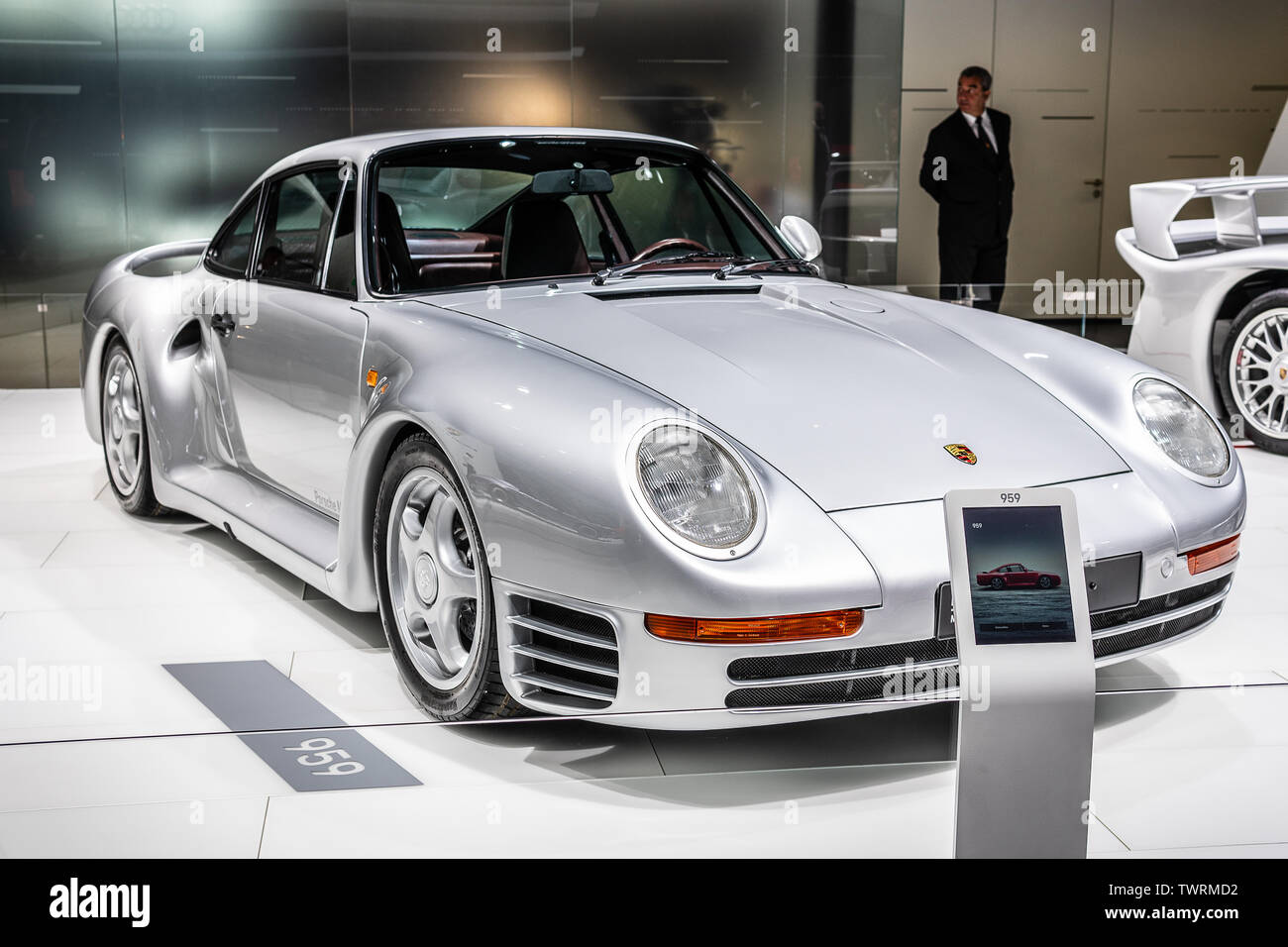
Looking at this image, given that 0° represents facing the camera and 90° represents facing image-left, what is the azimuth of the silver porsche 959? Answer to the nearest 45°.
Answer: approximately 315°

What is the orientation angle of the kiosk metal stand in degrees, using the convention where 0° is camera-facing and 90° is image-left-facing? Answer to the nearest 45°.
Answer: approximately 0°

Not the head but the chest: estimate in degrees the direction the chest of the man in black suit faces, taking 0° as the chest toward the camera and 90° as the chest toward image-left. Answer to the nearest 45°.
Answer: approximately 315°

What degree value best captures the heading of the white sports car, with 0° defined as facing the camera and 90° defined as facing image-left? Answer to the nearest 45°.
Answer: approximately 315°

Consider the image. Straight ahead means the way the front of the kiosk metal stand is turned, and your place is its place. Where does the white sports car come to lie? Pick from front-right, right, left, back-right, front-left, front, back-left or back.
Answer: back

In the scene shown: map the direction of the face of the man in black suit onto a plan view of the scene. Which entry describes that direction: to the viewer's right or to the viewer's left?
to the viewer's left

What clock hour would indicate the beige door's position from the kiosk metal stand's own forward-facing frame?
The beige door is roughly at 6 o'clock from the kiosk metal stand.

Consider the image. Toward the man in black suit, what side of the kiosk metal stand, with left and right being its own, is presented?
back

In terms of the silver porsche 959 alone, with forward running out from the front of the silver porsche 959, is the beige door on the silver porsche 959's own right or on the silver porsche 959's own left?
on the silver porsche 959's own left
